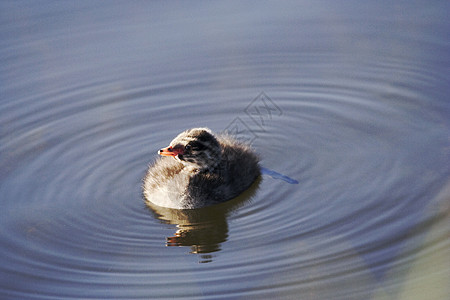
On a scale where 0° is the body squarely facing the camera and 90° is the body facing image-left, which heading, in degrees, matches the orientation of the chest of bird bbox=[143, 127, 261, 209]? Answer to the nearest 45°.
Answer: approximately 45°
